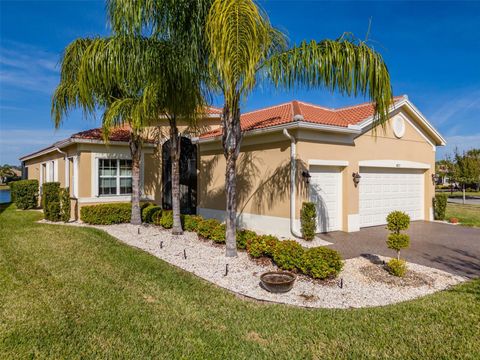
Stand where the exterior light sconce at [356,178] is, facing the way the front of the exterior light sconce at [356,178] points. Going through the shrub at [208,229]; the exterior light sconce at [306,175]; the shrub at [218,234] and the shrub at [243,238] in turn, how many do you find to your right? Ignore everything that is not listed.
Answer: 4

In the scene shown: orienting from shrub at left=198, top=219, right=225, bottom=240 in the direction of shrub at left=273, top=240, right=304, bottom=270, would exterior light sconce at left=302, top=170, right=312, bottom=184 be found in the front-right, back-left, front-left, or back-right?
front-left

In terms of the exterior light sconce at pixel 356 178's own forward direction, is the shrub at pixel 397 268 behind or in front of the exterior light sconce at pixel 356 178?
in front

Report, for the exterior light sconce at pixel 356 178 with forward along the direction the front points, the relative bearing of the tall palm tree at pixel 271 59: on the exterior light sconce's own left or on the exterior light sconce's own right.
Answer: on the exterior light sconce's own right

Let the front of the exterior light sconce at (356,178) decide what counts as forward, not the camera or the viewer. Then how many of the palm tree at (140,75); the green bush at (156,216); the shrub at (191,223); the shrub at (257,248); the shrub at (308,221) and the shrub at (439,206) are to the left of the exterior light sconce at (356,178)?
1

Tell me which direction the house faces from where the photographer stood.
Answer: facing the viewer and to the right of the viewer

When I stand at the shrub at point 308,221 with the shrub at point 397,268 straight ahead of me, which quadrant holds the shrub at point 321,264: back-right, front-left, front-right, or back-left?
front-right

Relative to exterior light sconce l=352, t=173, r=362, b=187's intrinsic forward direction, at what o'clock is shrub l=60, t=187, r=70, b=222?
The shrub is roughly at 4 o'clock from the exterior light sconce.

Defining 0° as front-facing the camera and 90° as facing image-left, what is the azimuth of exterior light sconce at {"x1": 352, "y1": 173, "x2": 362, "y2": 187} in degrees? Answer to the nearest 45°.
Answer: approximately 315°

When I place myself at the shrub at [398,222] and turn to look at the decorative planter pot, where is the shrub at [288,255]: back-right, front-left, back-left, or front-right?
front-right

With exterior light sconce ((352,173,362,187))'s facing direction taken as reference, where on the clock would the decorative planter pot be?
The decorative planter pot is roughly at 2 o'clock from the exterior light sconce.

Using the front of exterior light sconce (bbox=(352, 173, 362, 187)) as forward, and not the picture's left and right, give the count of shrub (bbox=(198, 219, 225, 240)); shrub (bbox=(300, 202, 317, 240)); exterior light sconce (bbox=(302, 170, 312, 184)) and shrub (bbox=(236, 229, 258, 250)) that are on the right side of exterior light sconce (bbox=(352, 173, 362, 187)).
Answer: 4

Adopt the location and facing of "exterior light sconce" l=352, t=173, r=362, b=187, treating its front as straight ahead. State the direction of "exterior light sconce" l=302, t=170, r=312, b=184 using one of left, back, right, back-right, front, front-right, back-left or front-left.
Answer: right

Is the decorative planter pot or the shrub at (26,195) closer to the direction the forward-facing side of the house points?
the decorative planter pot

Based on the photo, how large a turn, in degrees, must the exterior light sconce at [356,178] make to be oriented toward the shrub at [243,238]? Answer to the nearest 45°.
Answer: approximately 90° to its right

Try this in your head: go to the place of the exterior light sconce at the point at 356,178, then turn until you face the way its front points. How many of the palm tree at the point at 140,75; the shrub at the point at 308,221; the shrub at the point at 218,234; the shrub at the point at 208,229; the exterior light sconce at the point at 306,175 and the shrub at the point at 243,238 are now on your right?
6
